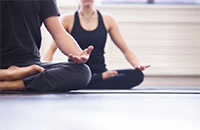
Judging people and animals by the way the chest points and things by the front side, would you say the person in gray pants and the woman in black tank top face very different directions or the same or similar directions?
same or similar directions

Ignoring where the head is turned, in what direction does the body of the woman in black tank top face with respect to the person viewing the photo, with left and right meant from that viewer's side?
facing the viewer

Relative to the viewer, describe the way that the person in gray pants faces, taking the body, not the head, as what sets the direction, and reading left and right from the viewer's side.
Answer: facing the viewer

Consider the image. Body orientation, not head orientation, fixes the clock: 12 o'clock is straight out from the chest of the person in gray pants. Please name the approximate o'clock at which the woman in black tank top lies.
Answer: The woman in black tank top is roughly at 7 o'clock from the person in gray pants.

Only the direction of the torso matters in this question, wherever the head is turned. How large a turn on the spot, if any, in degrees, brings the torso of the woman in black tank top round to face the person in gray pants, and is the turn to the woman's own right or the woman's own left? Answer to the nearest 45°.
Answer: approximately 45° to the woman's own right

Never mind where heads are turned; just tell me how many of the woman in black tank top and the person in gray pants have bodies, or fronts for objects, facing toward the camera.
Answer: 2
